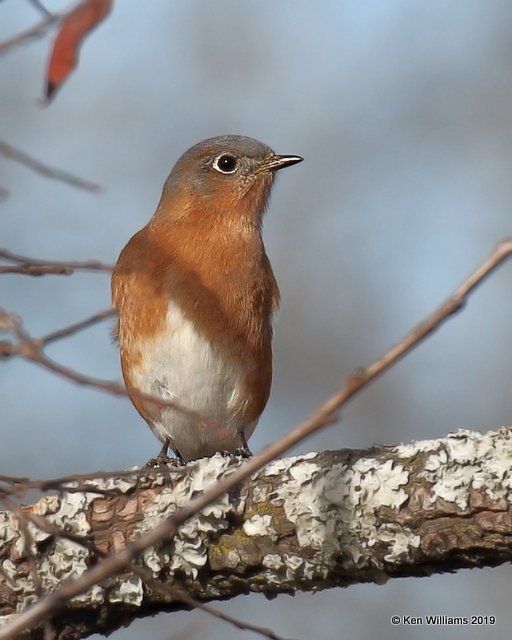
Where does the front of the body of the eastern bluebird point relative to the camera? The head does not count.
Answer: toward the camera

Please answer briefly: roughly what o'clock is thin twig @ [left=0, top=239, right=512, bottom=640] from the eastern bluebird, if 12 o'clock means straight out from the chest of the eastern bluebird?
The thin twig is roughly at 12 o'clock from the eastern bluebird.
